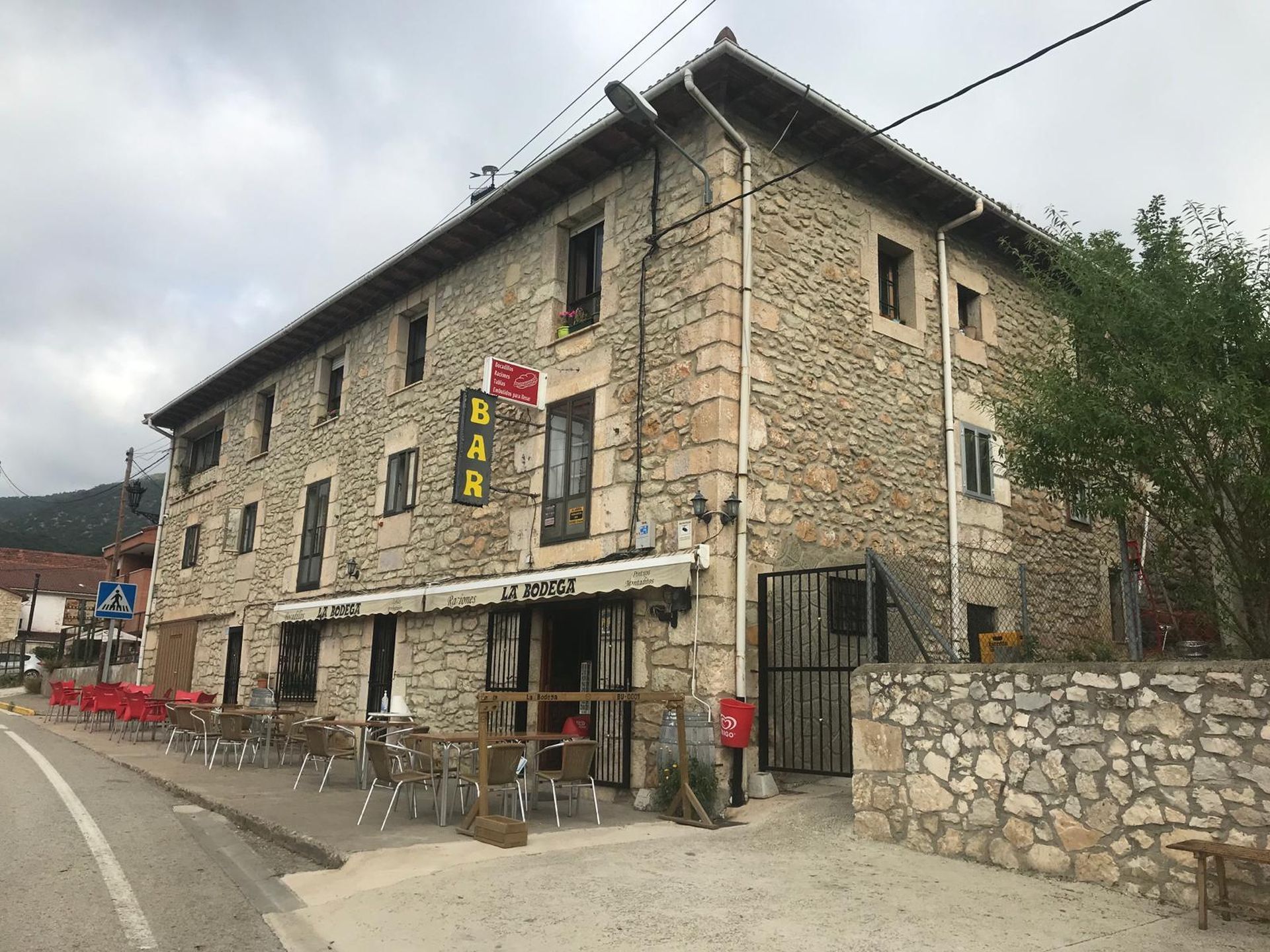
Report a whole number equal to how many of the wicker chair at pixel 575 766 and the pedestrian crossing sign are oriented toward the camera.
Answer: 1

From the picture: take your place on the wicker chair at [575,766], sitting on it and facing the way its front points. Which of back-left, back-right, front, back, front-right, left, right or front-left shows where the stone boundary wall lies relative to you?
back

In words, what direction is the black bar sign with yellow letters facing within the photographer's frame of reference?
facing the viewer and to the right of the viewer

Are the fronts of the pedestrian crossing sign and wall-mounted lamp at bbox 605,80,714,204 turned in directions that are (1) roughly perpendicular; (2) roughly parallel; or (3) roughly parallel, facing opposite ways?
roughly perpendicular

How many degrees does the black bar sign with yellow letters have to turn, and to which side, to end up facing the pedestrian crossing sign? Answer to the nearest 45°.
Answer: approximately 180°

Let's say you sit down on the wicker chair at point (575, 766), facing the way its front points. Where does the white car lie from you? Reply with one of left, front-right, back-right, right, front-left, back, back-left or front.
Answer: front

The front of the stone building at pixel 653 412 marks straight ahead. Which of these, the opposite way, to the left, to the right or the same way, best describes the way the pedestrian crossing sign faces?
to the left

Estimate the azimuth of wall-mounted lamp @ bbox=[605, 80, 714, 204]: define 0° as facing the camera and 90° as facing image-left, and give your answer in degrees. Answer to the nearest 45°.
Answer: approximately 45°

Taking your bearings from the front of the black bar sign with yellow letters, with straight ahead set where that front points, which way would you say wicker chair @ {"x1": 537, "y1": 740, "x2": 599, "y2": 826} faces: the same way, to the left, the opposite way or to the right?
the opposite way

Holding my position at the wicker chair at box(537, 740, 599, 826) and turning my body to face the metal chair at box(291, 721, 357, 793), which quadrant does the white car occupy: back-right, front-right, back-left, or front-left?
front-right

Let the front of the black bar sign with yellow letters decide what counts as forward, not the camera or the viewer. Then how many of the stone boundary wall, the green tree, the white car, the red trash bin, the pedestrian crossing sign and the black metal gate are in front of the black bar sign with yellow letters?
4

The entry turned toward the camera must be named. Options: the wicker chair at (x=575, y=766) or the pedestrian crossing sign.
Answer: the pedestrian crossing sign

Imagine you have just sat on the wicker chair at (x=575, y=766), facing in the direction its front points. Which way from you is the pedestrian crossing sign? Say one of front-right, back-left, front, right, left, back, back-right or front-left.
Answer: front

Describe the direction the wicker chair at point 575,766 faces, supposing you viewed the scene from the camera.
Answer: facing away from the viewer and to the left of the viewer

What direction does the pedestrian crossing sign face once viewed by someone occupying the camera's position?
facing the viewer
